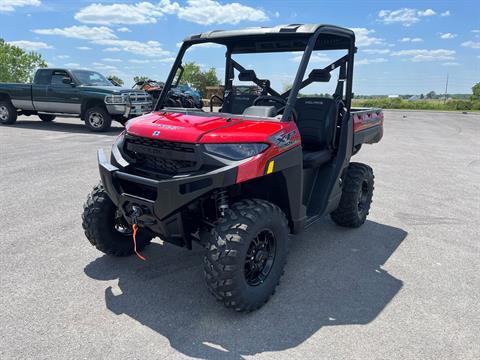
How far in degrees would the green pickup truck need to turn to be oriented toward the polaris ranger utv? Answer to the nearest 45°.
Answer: approximately 45° to its right

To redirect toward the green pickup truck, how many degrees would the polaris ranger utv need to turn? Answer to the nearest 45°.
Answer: approximately 90° to its right

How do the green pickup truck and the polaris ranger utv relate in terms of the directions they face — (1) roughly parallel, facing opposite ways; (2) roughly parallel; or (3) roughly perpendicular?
roughly perpendicular

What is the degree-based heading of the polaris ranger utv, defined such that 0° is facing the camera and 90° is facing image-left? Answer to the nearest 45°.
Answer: approximately 45°

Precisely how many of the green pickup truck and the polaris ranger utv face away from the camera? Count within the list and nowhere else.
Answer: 0

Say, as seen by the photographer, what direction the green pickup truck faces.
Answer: facing the viewer and to the right of the viewer
